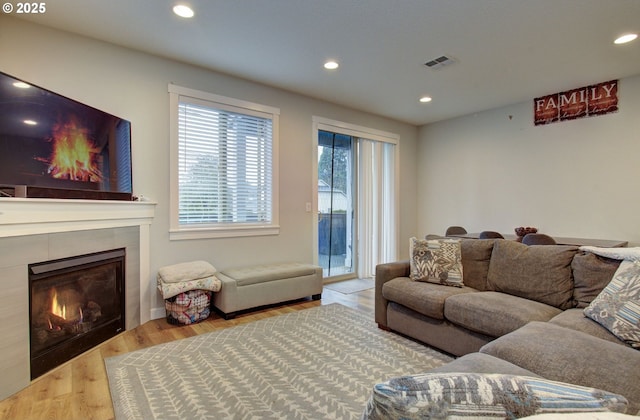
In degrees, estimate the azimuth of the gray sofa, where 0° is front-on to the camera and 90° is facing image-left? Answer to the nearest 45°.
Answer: approximately 45°

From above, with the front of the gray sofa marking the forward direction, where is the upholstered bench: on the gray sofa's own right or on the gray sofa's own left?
on the gray sofa's own right

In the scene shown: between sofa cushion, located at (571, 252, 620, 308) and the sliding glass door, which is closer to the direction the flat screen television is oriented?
the sofa cushion

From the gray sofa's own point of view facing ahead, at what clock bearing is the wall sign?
The wall sign is roughly at 5 o'clock from the gray sofa.

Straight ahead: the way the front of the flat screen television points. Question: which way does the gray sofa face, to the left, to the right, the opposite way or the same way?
the opposite way

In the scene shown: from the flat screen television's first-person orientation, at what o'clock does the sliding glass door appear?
The sliding glass door is roughly at 10 o'clock from the flat screen television.
